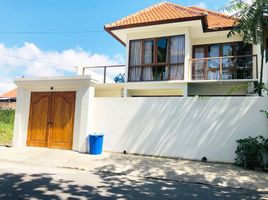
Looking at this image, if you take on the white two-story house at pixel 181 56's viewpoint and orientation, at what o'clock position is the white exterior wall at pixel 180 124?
The white exterior wall is roughly at 12 o'clock from the white two-story house.

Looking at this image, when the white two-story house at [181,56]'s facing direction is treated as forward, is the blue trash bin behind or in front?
in front

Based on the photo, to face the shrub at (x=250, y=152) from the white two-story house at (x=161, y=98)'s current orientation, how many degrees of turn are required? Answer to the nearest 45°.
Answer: approximately 45° to its left

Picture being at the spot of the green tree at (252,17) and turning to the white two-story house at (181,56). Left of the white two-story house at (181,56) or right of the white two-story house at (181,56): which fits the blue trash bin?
left

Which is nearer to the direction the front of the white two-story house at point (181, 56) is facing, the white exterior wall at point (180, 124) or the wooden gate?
the white exterior wall

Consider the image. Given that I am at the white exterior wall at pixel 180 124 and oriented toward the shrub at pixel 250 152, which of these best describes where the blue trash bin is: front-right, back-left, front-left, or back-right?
back-right

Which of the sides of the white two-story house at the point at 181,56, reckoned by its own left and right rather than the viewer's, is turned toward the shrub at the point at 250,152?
front

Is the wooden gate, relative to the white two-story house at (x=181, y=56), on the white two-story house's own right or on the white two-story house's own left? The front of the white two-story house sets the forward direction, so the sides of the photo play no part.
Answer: on the white two-story house's own right

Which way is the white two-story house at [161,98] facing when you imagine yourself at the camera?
facing the viewer
